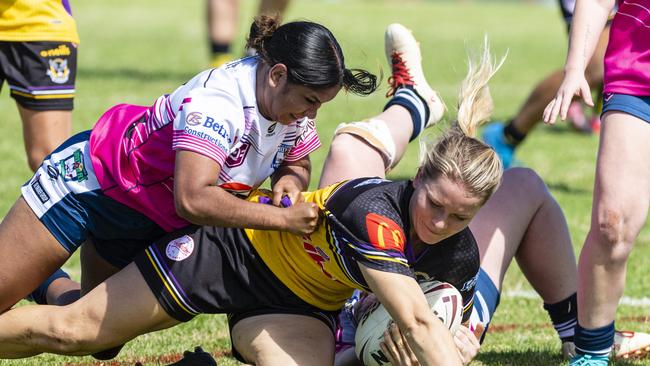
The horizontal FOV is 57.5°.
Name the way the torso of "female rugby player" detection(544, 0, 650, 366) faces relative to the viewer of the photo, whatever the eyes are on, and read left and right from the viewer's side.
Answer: facing the viewer and to the left of the viewer
